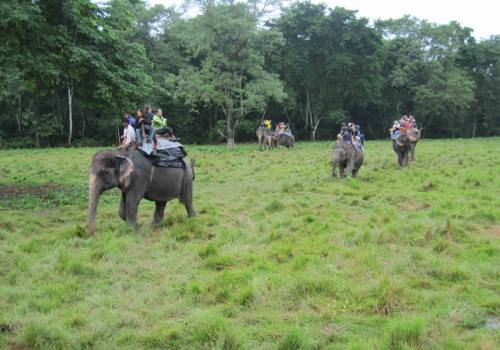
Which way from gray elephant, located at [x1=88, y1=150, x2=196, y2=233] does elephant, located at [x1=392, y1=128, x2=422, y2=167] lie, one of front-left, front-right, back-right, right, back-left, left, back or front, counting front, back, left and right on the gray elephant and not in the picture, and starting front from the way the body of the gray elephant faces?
back

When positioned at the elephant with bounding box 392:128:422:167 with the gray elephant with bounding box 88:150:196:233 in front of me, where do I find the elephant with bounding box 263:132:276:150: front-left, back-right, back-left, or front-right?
back-right

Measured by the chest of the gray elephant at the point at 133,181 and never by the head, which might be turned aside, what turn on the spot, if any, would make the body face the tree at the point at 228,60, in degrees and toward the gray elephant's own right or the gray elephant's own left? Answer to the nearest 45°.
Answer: approximately 135° to the gray elephant's own right

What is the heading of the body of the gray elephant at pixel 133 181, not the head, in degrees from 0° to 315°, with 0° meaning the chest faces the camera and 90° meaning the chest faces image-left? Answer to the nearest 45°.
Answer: approximately 45°

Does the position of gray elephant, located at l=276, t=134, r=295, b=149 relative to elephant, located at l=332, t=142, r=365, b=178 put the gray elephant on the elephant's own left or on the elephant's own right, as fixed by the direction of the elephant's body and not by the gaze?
on the elephant's own right

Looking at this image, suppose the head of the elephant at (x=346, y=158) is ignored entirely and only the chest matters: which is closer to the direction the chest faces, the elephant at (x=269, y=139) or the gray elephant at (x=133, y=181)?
the gray elephant

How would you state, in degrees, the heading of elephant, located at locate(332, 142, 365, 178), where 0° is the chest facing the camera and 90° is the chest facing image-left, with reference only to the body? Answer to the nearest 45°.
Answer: approximately 45°

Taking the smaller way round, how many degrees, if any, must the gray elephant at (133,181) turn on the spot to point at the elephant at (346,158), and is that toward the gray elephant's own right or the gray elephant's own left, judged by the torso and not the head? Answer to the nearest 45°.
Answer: approximately 180°

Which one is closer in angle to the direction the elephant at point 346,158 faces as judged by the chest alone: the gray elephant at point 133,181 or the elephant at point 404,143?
the gray elephant
